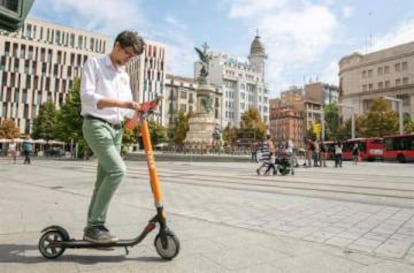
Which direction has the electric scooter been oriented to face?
to the viewer's right

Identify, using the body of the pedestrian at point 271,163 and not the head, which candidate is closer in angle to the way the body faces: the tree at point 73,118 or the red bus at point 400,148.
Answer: the red bus

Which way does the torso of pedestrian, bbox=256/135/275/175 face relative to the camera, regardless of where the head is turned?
to the viewer's right

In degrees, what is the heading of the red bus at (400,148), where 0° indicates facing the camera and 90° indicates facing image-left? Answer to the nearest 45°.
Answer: approximately 90°

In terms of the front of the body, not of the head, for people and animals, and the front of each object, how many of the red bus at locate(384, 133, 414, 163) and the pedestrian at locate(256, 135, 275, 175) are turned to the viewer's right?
1

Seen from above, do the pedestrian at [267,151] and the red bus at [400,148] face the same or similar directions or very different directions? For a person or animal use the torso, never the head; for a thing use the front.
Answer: very different directions

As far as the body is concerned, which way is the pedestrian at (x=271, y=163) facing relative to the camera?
to the viewer's right
